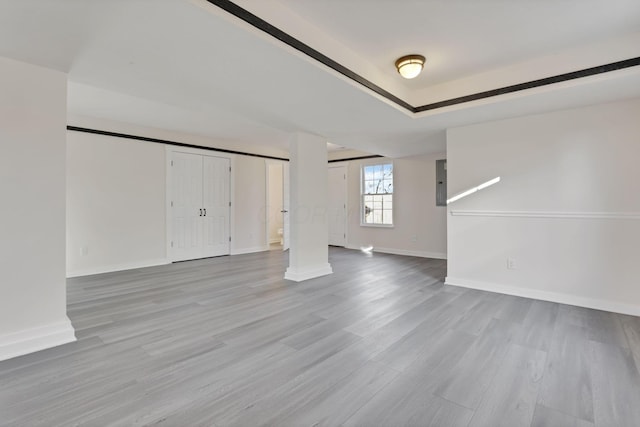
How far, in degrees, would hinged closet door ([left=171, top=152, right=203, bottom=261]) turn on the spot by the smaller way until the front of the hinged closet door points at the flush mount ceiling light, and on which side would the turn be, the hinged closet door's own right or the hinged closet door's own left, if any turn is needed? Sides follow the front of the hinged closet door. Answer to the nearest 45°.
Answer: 0° — it already faces it

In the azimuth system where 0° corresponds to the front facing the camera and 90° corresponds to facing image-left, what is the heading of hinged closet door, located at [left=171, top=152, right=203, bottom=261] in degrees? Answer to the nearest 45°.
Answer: approximately 315°

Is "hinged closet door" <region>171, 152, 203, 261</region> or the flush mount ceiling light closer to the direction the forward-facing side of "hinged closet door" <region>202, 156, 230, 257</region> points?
the flush mount ceiling light

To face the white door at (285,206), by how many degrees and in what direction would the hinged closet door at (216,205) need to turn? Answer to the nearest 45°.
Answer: approximately 45° to its left

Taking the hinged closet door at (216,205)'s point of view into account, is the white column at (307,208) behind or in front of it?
in front

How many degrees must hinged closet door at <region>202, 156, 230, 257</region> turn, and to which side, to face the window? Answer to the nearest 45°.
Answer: approximately 45° to its left

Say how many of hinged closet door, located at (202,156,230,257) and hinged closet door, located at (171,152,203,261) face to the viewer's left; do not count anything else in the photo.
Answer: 0

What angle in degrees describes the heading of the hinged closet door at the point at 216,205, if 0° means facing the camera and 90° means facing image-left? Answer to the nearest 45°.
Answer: approximately 315°
